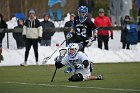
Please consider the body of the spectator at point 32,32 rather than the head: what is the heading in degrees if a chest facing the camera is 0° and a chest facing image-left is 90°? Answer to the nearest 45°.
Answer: approximately 0°

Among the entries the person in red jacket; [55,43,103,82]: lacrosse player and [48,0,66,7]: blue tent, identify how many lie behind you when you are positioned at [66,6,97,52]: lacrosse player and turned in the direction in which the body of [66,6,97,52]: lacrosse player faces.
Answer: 2

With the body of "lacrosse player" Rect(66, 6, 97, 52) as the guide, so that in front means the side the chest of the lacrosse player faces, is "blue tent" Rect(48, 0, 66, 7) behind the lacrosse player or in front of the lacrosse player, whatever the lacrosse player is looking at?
behind

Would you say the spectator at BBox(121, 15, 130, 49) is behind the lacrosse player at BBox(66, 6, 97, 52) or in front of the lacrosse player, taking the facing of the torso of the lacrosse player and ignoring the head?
behind

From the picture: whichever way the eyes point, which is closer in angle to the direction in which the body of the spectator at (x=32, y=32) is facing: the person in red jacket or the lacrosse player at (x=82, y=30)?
the lacrosse player

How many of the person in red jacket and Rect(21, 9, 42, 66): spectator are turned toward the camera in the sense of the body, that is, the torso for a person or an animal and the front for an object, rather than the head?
2

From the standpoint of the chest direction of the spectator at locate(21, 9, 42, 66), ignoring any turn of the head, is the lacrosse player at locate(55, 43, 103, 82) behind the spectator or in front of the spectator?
in front

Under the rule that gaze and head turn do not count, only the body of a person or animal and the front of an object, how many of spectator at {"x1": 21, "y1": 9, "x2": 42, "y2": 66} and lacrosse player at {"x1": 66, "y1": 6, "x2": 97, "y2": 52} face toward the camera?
2

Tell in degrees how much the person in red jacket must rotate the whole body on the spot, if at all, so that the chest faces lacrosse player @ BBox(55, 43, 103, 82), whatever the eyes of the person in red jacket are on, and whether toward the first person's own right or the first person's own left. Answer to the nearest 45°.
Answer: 0° — they already face them
